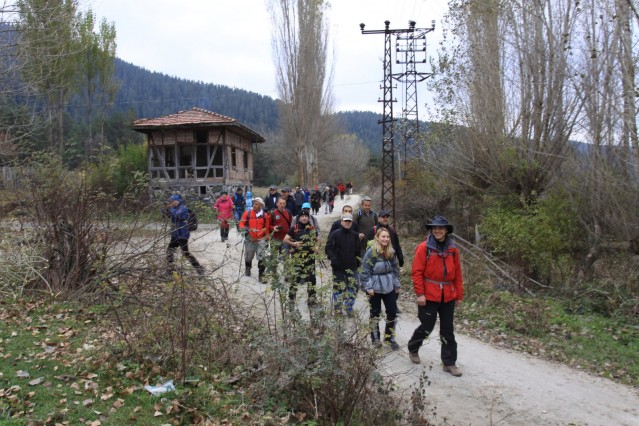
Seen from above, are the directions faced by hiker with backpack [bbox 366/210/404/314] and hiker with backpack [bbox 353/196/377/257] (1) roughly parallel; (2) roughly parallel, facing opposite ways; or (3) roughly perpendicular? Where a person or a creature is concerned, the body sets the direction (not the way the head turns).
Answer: roughly parallel

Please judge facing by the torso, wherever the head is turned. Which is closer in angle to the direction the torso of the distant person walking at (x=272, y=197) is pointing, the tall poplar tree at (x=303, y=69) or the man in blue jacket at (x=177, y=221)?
the man in blue jacket

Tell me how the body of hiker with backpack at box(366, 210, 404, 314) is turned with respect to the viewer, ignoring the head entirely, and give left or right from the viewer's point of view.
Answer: facing the viewer

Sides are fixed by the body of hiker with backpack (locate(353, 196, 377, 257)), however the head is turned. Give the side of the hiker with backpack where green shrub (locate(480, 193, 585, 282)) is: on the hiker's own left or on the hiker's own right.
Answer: on the hiker's own left

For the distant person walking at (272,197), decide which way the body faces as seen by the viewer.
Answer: toward the camera

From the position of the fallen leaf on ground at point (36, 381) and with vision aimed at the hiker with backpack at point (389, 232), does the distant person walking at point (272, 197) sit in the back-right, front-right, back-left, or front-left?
front-left

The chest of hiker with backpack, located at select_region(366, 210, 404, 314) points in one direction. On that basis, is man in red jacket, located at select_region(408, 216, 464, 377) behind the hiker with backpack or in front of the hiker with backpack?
in front

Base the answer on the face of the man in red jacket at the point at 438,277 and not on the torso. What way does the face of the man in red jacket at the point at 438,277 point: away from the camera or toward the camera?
toward the camera

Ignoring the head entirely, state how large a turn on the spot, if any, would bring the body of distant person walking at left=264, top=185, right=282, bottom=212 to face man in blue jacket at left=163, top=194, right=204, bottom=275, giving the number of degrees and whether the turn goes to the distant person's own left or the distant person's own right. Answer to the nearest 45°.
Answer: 0° — they already face them

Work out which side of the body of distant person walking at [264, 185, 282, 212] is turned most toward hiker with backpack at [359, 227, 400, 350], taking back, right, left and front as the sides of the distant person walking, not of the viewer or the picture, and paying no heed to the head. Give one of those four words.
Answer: front

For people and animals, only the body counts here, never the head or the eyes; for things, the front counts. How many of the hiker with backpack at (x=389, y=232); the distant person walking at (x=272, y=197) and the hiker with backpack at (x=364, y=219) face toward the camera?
3

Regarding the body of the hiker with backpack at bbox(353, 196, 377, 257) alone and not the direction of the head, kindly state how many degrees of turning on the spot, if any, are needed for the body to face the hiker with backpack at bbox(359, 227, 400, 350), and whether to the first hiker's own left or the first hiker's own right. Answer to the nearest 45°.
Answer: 0° — they already face them

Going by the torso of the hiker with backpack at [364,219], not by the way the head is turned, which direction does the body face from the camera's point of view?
toward the camera

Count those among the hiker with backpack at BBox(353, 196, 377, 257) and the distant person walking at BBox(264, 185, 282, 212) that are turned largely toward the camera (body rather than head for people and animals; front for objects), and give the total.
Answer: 2

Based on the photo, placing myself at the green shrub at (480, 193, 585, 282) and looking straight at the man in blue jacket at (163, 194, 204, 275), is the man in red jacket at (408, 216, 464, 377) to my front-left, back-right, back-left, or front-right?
front-left
